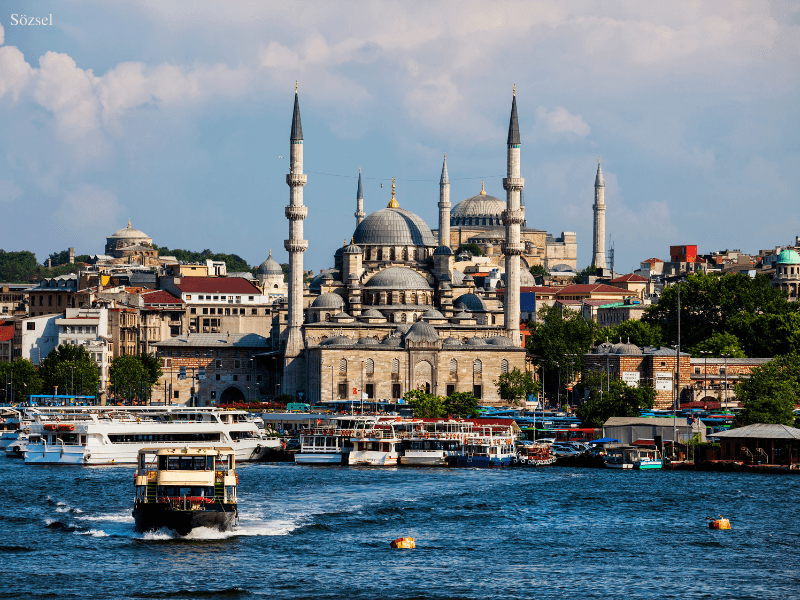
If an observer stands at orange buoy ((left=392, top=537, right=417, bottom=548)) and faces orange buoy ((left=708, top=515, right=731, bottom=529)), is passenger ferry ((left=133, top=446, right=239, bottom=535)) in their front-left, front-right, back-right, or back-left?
back-left

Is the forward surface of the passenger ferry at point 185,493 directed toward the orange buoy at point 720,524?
no

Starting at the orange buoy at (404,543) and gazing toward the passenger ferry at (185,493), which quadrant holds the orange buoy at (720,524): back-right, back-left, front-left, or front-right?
back-right

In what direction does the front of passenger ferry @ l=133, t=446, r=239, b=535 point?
toward the camera

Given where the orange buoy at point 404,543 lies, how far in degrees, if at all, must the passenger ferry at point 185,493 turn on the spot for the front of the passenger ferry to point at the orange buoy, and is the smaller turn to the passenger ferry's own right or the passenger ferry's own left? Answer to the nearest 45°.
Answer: approximately 90° to the passenger ferry's own left
